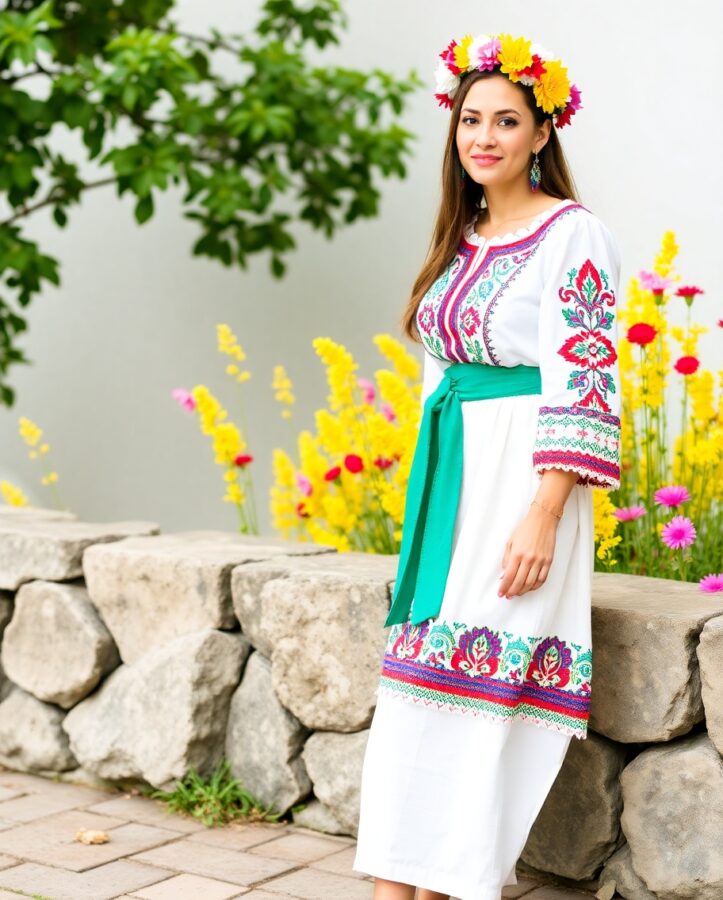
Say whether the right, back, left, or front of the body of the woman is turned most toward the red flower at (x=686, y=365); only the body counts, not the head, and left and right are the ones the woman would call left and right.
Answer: back

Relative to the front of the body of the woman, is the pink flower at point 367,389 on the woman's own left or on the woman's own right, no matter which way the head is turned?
on the woman's own right

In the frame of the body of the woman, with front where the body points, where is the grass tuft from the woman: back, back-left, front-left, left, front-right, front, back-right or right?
right

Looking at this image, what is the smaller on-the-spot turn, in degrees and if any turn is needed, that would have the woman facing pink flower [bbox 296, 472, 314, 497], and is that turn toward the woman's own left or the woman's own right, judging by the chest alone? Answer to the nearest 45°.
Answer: approximately 135° to the woman's own right

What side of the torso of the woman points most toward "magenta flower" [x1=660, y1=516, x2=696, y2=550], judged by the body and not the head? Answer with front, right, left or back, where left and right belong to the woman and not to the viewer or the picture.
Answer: back

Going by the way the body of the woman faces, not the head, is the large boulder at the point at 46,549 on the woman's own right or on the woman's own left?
on the woman's own right

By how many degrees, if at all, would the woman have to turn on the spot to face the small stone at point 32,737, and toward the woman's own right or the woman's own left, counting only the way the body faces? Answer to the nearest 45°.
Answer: approximately 90° to the woman's own right

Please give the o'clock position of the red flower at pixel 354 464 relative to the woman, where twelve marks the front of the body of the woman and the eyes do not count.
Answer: The red flower is roughly at 4 o'clock from the woman.

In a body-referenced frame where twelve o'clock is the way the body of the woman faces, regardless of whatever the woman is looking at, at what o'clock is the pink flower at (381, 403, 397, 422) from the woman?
The pink flower is roughly at 4 o'clock from the woman.

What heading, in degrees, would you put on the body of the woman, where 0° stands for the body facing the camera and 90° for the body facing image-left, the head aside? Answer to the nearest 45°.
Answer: approximately 45°
